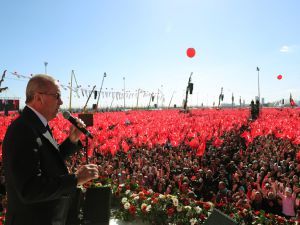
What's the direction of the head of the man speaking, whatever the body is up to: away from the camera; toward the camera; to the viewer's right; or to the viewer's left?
to the viewer's right

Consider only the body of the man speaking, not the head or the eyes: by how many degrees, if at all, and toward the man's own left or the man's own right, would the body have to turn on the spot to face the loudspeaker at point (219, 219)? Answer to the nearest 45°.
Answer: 0° — they already face it

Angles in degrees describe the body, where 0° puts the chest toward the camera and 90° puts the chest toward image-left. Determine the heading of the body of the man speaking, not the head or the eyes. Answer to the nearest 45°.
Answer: approximately 270°

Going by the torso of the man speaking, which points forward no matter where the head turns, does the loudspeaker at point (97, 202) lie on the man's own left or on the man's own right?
on the man's own left

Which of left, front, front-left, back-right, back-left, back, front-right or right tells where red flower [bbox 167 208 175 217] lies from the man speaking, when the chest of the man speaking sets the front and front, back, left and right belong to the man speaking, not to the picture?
front-left

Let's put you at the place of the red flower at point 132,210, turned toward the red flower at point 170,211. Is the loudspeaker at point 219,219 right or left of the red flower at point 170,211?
right

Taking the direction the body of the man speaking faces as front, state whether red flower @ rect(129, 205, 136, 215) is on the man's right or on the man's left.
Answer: on the man's left

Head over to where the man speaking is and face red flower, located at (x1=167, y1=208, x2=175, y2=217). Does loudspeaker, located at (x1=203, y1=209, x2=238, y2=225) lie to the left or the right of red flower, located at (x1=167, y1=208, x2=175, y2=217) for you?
right
